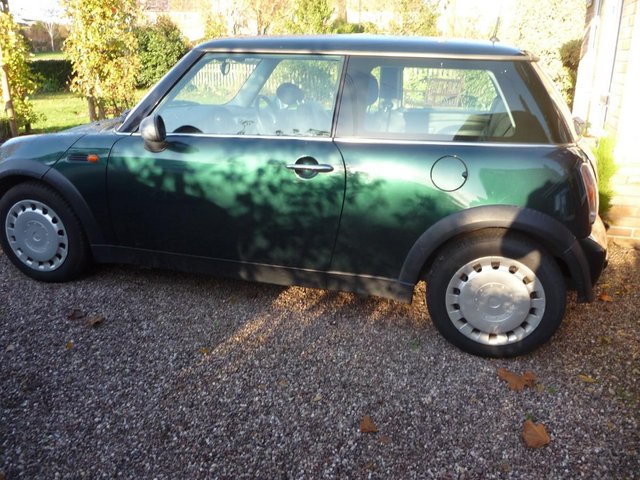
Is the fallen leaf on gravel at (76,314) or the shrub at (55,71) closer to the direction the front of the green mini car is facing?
the fallen leaf on gravel

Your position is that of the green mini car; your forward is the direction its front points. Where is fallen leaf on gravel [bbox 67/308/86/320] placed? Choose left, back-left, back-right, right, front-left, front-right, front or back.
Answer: front

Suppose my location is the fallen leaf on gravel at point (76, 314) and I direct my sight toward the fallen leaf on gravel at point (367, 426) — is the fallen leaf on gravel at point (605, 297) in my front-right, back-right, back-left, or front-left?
front-left

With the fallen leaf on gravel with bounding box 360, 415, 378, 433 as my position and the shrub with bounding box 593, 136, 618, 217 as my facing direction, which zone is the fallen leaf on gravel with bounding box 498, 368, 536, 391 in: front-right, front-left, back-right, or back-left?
front-right

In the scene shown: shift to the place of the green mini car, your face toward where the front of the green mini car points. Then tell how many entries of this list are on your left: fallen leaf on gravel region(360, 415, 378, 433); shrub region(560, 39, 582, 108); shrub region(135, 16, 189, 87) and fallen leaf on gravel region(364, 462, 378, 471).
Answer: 2

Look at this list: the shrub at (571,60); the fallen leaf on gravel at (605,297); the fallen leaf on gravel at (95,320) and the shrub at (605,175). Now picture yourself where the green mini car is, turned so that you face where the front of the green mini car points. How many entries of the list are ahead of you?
1

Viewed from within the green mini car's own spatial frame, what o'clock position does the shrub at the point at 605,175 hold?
The shrub is roughly at 5 o'clock from the green mini car.

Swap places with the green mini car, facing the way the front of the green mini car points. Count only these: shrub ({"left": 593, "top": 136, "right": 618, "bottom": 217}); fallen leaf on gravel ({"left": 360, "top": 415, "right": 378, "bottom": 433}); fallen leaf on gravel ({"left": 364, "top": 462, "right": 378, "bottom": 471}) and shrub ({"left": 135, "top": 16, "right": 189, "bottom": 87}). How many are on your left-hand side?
2

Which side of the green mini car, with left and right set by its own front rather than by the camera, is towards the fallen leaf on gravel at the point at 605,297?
back

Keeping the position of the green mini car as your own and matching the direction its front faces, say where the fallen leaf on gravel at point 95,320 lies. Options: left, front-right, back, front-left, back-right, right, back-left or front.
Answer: front

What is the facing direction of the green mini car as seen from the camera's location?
facing to the left of the viewer

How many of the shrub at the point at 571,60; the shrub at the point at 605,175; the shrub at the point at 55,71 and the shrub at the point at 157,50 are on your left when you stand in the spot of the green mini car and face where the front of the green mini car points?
0

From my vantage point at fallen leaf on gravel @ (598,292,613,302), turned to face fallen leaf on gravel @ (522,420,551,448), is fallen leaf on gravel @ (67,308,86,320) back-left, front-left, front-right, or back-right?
front-right

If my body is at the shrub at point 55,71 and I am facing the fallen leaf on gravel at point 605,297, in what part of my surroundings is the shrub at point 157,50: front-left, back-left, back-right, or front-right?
front-left

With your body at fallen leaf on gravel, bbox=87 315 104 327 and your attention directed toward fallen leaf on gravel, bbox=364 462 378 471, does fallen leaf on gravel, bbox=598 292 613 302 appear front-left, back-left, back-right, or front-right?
front-left

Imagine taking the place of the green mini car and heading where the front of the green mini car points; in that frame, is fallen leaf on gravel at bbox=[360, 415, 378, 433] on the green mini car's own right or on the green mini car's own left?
on the green mini car's own left

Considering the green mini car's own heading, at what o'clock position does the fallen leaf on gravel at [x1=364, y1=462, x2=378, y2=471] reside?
The fallen leaf on gravel is roughly at 9 o'clock from the green mini car.

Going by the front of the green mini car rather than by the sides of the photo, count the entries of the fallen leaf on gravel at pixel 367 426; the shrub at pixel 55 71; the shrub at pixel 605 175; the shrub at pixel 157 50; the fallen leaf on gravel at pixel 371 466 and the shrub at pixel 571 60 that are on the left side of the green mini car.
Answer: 2

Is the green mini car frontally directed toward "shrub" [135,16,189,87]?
no

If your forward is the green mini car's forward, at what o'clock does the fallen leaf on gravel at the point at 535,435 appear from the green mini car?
The fallen leaf on gravel is roughly at 8 o'clock from the green mini car.
